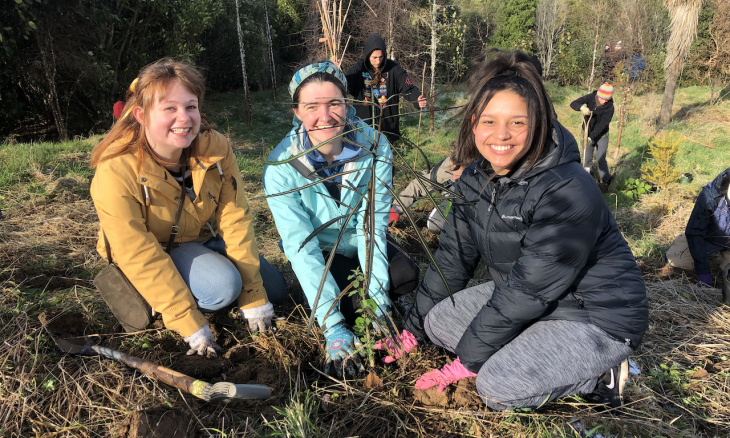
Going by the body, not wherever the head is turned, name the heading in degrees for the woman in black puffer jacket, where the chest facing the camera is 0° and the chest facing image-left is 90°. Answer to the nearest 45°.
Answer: approximately 45°

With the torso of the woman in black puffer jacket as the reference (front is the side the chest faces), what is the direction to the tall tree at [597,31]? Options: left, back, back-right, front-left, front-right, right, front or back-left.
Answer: back-right

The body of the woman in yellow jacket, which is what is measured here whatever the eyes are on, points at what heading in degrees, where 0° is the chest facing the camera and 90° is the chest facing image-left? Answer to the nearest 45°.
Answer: approximately 315°

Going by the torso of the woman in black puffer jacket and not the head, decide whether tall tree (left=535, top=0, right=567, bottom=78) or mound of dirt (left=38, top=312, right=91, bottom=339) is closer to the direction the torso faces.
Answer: the mound of dirt
